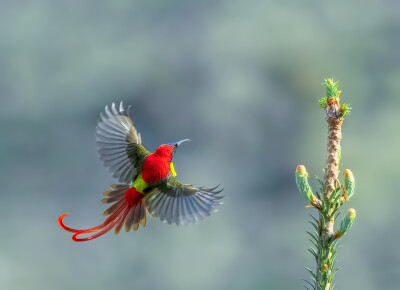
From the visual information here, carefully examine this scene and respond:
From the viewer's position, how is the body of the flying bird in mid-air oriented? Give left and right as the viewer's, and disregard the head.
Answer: facing away from the viewer and to the right of the viewer
